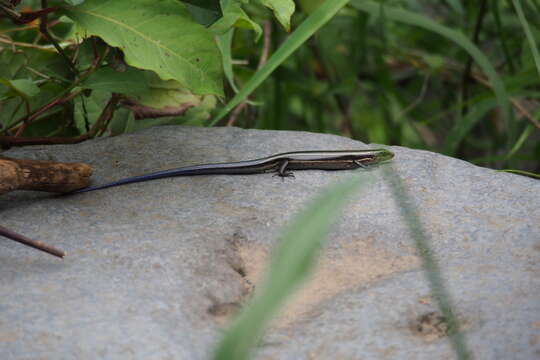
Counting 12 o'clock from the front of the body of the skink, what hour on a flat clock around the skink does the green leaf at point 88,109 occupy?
The green leaf is roughly at 7 o'clock from the skink.

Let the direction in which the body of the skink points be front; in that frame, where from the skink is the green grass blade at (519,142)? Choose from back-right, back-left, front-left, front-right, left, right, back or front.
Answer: front-left

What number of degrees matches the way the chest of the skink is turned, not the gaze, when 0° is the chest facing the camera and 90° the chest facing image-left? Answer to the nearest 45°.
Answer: approximately 270°

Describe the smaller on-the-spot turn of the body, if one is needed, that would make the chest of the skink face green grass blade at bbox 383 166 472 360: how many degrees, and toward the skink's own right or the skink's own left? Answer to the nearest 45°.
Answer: approximately 90° to the skink's own right

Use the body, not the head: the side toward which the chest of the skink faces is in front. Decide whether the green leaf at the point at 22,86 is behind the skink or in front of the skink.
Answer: behind

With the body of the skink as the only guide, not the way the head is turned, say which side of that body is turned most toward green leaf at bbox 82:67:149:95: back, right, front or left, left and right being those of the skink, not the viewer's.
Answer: left

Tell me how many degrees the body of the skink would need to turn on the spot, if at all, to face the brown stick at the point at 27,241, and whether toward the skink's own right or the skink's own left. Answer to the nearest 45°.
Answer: approximately 135° to the skink's own right

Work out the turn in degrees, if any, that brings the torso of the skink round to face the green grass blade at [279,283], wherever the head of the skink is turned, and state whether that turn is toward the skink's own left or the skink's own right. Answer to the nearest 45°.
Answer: approximately 90° to the skink's own right

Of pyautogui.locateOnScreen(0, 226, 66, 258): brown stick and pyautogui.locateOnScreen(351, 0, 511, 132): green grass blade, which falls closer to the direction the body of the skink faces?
the green grass blade

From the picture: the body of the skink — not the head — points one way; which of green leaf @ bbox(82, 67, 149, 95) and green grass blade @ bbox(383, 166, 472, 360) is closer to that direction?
the green grass blade

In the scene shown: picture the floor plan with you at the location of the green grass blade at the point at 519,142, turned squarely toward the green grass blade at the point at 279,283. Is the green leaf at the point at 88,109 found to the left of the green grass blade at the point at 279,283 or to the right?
right
